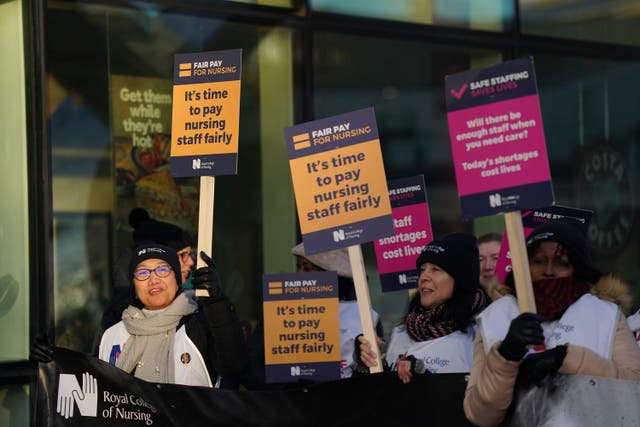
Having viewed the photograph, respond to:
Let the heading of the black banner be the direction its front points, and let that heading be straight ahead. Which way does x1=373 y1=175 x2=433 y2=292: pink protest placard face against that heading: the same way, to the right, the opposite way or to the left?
the same way

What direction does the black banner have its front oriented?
toward the camera

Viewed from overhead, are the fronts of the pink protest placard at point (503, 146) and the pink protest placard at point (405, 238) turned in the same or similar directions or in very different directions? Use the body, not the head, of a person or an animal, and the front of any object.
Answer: same or similar directions

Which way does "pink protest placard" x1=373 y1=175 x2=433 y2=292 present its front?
toward the camera

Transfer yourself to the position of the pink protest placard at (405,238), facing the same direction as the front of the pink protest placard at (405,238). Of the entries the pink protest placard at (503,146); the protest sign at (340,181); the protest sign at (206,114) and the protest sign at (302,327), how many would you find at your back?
0

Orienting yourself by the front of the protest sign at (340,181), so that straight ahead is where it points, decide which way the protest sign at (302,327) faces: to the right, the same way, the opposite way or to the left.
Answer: the same way

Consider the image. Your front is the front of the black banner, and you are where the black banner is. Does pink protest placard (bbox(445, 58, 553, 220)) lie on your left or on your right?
on your left

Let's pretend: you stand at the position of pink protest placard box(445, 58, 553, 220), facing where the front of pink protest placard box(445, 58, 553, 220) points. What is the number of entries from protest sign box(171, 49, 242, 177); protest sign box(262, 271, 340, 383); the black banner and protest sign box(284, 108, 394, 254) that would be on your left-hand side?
0

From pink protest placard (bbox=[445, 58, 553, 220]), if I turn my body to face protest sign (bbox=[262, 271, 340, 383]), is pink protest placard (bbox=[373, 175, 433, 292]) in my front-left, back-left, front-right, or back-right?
front-right

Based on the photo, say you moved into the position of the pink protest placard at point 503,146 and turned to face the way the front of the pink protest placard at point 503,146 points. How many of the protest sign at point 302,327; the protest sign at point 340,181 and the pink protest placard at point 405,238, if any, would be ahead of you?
0

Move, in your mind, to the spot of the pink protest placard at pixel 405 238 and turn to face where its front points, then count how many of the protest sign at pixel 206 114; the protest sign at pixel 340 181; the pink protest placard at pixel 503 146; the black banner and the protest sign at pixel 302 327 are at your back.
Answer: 0

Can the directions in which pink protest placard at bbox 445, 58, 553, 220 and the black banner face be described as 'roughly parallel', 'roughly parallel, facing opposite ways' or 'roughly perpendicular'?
roughly parallel

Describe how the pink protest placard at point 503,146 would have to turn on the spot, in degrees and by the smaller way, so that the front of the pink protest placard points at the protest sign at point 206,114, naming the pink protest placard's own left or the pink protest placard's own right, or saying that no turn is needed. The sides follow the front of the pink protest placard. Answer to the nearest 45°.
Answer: approximately 135° to the pink protest placard's own right

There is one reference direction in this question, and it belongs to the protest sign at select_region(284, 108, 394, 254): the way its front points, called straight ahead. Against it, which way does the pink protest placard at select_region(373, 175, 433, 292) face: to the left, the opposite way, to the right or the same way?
the same way

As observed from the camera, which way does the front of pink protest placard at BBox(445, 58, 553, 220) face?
facing the viewer

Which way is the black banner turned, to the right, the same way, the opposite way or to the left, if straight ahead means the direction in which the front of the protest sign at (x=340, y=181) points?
the same way
